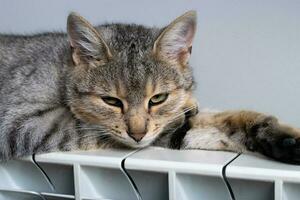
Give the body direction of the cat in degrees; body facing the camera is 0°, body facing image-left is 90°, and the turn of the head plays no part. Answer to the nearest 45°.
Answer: approximately 315°
